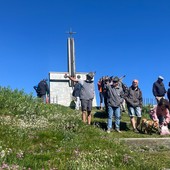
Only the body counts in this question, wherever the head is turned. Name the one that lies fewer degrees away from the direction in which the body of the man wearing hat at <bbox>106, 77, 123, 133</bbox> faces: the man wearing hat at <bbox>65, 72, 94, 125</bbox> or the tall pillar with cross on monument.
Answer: the man wearing hat

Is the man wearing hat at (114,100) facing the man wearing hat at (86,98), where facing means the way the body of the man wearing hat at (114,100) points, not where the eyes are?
no

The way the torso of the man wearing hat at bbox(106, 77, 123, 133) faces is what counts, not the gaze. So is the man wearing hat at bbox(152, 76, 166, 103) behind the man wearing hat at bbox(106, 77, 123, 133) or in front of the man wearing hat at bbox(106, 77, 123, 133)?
behind

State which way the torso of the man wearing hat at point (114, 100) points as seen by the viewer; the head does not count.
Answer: toward the camera

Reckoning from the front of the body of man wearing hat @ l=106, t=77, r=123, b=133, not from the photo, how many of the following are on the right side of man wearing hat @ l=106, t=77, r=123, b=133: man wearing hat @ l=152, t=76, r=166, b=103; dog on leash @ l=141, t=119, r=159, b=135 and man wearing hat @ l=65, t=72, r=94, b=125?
1

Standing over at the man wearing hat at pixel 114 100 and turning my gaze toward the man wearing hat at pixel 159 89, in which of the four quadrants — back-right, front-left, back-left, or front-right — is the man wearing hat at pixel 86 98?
back-left

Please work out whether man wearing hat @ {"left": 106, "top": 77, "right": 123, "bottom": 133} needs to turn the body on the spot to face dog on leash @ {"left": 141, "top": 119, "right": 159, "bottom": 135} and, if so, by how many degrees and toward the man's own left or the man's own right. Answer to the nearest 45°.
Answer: approximately 90° to the man's own left

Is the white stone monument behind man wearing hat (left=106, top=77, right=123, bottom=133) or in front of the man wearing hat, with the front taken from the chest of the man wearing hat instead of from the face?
behind

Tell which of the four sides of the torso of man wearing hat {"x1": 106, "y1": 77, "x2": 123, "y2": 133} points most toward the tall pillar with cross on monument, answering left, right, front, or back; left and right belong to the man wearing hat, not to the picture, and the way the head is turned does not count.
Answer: back
